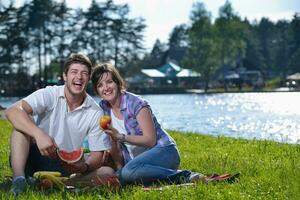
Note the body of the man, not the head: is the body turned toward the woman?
no

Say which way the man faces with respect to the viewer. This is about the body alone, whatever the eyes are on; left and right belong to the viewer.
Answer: facing the viewer

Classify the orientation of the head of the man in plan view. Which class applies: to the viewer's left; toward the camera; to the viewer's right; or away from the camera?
toward the camera

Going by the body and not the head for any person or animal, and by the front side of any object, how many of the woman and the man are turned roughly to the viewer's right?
0

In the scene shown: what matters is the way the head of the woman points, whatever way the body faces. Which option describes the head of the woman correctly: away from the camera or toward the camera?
toward the camera
